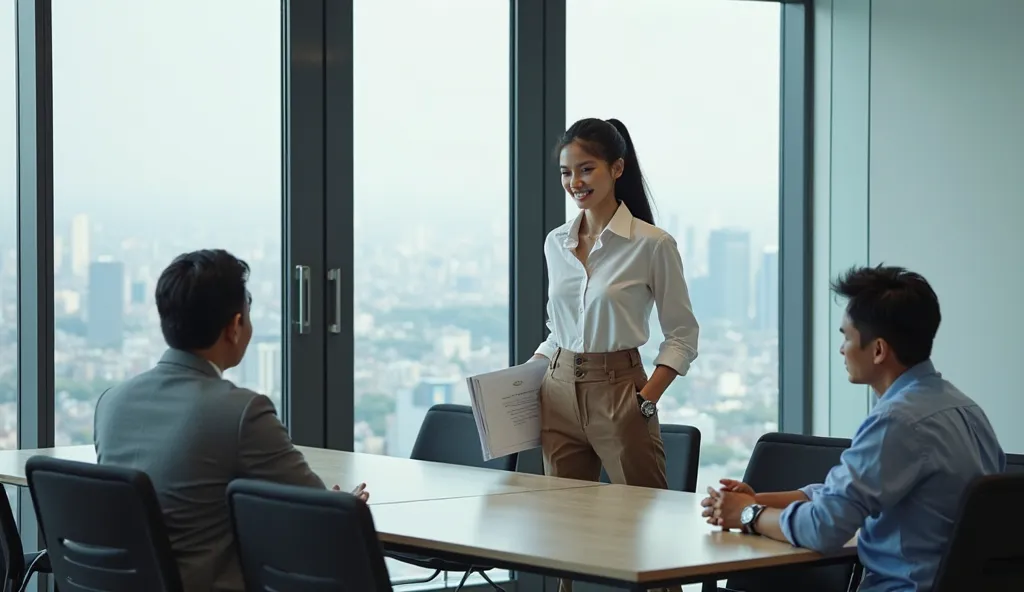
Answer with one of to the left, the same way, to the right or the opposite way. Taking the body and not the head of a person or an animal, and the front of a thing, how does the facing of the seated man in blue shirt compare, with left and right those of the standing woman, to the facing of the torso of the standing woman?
to the right

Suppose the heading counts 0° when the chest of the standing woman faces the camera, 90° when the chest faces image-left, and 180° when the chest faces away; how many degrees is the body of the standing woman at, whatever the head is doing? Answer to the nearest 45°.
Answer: approximately 45°

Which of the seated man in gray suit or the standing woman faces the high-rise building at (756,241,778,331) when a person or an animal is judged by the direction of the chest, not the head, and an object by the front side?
the seated man in gray suit

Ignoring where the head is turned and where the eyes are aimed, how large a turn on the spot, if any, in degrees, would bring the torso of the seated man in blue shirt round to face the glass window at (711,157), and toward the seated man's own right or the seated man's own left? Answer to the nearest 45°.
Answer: approximately 45° to the seated man's own right

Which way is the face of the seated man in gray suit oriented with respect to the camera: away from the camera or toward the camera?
away from the camera

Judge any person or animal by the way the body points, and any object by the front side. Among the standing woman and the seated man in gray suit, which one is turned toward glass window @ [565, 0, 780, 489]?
the seated man in gray suit

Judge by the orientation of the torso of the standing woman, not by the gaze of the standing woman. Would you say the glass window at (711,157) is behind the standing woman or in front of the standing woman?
behind

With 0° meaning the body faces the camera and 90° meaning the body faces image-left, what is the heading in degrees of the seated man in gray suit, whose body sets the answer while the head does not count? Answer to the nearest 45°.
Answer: approximately 225°

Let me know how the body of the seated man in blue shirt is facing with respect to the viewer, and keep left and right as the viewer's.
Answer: facing away from the viewer and to the left of the viewer

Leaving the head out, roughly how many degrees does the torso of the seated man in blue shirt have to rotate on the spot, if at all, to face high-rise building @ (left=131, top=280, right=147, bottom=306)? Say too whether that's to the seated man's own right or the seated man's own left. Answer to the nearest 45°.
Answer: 0° — they already face it

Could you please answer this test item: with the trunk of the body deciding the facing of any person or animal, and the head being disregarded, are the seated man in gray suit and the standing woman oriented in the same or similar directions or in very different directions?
very different directions
